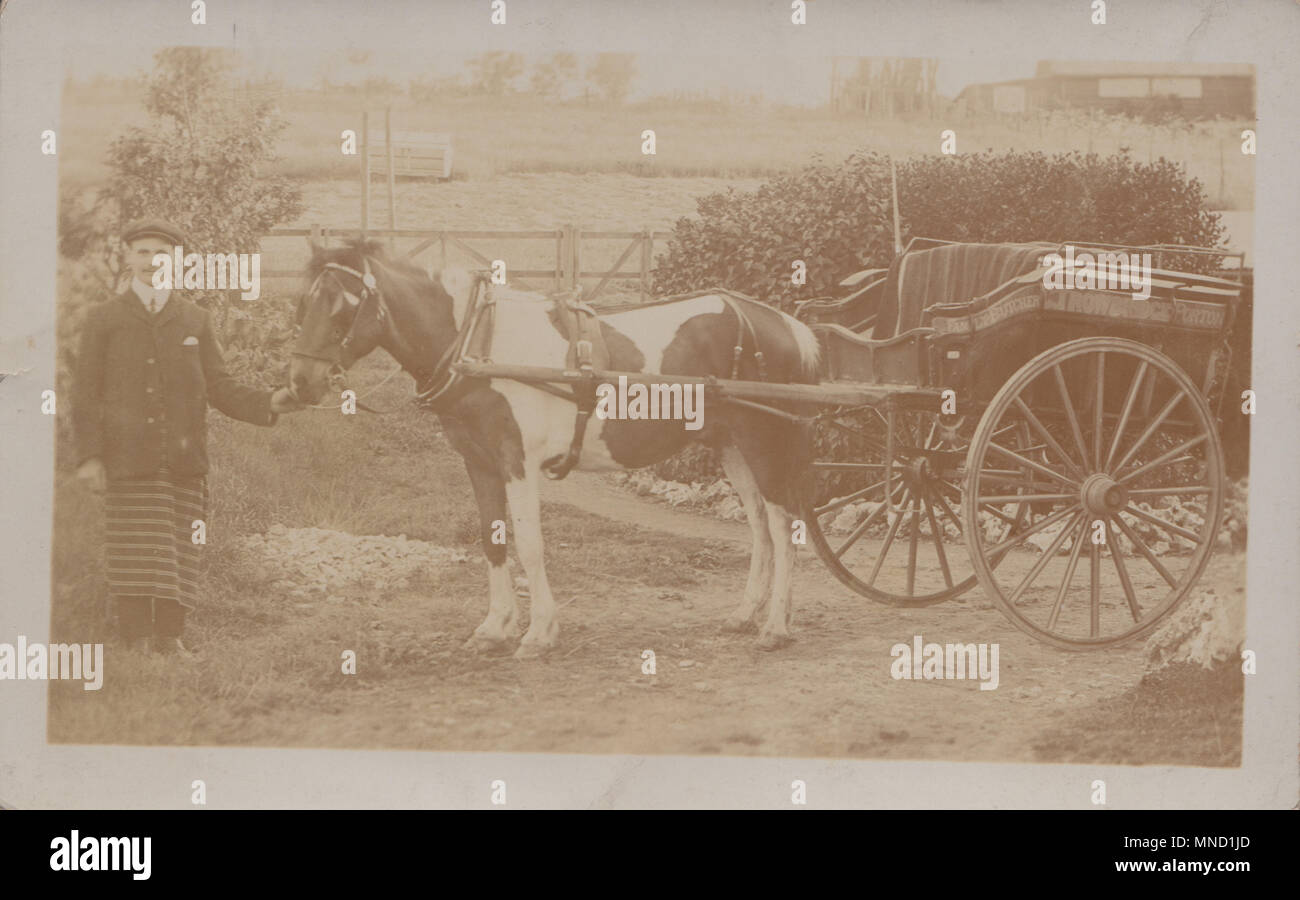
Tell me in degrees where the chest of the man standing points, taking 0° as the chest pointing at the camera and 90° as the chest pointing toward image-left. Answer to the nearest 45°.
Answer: approximately 0°
